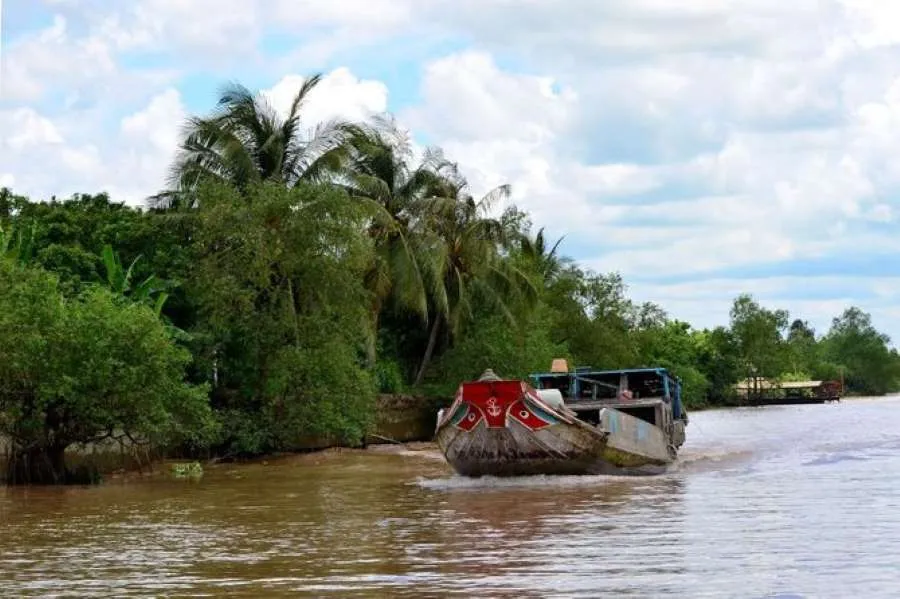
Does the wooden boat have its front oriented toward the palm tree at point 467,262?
no

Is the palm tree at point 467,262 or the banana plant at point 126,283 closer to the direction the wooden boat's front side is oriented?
the banana plant

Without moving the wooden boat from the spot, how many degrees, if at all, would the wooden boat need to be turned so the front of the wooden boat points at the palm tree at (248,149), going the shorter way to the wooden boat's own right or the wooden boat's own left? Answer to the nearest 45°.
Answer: approximately 90° to the wooden boat's own right

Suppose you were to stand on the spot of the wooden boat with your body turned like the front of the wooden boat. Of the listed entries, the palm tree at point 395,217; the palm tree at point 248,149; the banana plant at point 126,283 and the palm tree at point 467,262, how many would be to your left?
0

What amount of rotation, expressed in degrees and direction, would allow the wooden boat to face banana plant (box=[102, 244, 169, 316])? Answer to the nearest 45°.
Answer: approximately 90° to its right

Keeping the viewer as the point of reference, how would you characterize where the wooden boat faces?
facing the viewer and to the left of the viewer

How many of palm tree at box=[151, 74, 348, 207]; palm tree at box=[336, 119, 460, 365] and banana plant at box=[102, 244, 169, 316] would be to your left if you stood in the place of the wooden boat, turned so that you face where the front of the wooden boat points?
0

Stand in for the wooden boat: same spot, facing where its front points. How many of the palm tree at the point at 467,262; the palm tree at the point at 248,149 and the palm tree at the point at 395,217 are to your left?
0

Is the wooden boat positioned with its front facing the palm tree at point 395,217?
no
